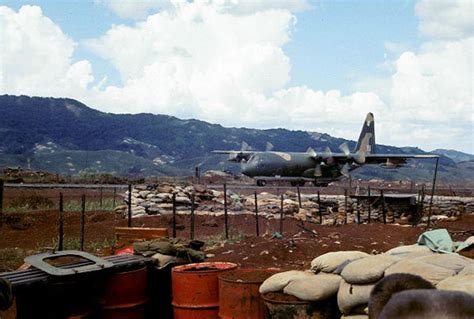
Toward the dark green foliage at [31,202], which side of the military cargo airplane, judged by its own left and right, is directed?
front

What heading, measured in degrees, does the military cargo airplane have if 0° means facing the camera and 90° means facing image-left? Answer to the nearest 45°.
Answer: approximately 45°

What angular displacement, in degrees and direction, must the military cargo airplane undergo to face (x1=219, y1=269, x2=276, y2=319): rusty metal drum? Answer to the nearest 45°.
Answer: approximately 45° to its left

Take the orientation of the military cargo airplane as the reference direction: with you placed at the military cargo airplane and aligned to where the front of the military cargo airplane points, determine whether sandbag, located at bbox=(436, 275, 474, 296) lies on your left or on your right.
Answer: on your left

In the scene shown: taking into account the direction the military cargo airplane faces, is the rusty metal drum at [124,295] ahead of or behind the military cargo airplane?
ahead

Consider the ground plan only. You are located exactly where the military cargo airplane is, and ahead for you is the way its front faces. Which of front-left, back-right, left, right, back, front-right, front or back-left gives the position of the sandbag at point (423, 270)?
front-left
